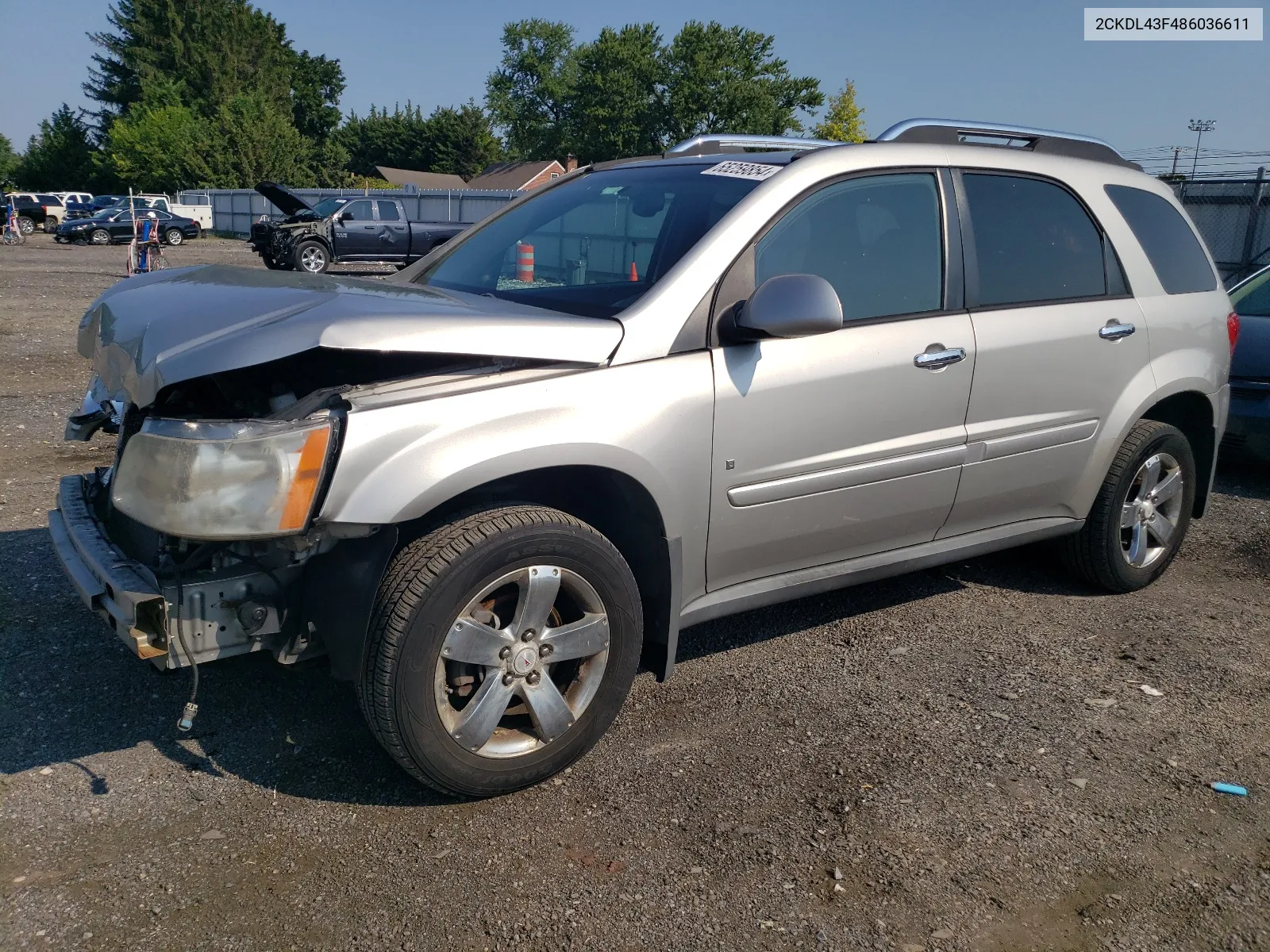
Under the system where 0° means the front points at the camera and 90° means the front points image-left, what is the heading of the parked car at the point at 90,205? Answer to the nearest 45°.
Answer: approximately 45°

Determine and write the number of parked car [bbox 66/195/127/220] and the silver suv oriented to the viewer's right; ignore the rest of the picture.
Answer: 0

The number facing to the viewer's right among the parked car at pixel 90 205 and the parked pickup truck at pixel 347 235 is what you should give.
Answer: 0

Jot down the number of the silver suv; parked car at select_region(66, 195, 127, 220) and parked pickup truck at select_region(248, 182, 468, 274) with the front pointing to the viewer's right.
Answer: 0

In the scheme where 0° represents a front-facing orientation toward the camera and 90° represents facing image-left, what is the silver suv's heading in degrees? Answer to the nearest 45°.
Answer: approximately 45°

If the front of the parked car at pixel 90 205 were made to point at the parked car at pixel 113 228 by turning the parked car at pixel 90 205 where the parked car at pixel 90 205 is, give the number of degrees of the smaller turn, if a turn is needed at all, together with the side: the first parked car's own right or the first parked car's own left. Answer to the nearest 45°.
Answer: approximately 45° to the first parked car's own left

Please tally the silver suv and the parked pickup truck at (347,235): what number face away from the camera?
0

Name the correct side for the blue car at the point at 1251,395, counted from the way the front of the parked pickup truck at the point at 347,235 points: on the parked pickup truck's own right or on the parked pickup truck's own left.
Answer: on the parked pickup truck's own left

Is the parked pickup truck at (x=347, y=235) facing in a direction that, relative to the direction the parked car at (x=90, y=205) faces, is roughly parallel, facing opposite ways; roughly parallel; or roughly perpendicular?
roughly parallel

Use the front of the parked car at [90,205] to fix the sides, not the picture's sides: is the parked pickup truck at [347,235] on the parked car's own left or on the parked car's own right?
on the parked car's own left
